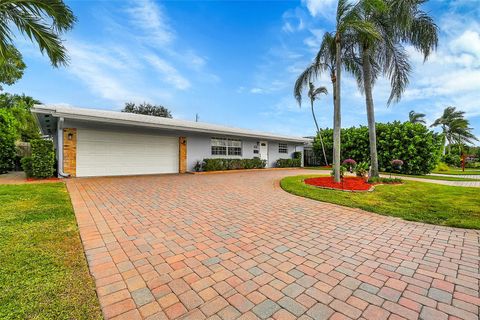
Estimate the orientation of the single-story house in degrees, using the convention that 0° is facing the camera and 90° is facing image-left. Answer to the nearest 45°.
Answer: approximately 315°

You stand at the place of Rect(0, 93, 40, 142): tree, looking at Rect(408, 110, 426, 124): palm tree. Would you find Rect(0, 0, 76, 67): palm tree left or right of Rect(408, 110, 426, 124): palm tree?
right

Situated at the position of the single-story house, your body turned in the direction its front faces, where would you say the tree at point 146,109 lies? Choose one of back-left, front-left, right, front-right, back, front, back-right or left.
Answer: back-left

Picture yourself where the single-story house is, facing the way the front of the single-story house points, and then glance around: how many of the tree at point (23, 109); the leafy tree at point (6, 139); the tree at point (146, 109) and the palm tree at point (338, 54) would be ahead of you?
1

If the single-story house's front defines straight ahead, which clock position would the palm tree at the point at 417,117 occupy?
The palm tree is roughly at 10 o'clock from the single-story house.

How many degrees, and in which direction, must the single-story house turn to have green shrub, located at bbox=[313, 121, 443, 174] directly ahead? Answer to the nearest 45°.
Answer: approximately 45° to its left
